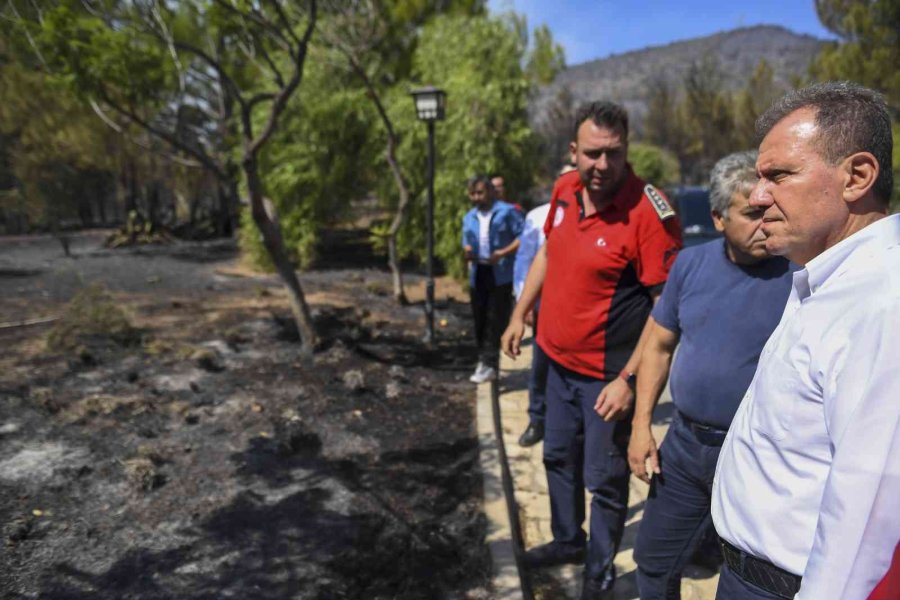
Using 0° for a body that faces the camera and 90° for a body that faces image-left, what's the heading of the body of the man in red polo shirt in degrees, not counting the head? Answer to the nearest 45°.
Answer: approximately 45°

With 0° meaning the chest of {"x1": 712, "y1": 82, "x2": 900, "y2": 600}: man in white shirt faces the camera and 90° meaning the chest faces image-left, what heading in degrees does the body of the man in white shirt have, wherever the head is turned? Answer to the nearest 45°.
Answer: approximately 90°

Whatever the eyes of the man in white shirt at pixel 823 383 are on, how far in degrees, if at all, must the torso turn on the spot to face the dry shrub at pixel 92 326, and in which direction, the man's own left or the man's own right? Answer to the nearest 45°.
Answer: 0° — they already face it

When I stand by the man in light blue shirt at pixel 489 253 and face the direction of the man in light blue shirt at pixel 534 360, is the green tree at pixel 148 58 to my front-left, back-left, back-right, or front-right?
back-right

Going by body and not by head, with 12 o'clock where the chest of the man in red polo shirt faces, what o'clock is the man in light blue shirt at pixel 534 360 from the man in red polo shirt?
The man in light blue shirt is roughly at 4 o'clock from the man in red polo shirt.

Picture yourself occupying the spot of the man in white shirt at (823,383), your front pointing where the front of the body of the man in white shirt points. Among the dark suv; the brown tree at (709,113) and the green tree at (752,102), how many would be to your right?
3

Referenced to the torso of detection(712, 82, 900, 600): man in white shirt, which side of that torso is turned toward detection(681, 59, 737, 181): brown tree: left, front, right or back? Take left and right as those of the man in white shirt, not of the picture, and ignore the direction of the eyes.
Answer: right

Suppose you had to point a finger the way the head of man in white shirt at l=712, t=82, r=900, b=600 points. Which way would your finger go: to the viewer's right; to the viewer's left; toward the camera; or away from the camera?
to the viewer's left

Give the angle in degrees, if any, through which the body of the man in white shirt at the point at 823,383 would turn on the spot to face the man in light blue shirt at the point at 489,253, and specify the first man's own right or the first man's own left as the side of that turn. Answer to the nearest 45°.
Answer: approximately 45° to the first man's own right

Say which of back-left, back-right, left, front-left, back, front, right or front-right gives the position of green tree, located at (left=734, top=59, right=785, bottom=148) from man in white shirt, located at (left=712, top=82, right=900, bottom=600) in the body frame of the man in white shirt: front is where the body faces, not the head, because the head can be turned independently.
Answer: right

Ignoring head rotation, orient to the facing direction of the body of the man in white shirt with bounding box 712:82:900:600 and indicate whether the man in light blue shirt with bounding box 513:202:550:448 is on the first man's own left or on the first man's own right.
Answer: on the first man's own right

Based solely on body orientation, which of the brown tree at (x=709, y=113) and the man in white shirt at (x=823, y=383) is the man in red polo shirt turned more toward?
the man in white shirt
